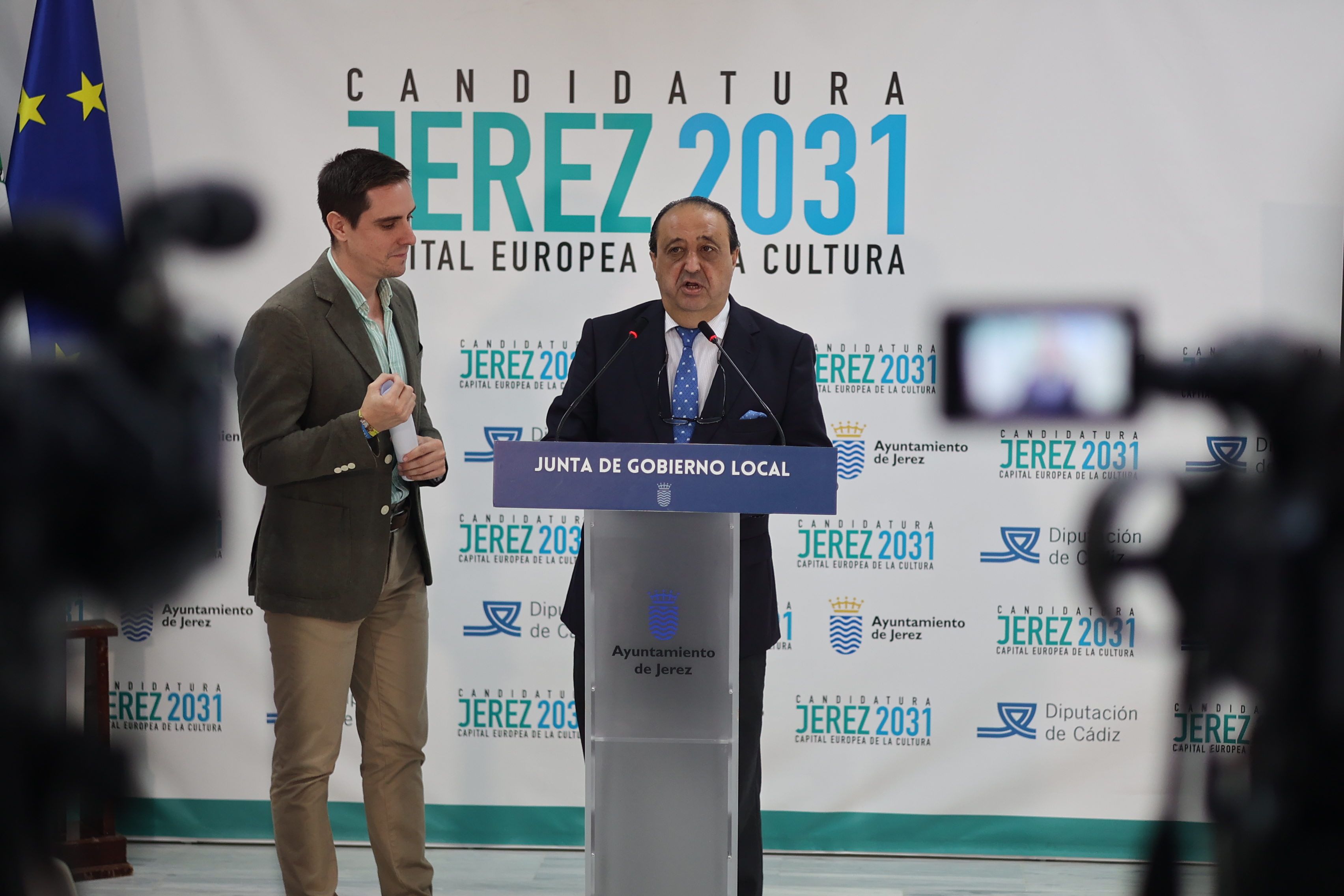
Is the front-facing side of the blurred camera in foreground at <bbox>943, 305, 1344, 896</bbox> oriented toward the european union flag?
no

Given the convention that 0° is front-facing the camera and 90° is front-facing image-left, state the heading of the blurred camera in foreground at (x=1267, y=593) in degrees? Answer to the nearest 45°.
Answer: approximately 180°

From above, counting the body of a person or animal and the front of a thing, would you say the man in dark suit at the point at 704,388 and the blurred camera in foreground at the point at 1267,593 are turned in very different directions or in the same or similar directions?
very different directions

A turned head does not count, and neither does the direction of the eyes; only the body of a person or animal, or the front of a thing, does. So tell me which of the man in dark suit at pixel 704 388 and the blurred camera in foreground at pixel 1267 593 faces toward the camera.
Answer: the man in dark suit

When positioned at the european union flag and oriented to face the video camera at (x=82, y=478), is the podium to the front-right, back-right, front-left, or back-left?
front-left

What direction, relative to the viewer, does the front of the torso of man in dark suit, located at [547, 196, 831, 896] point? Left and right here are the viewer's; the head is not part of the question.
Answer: facing the viewer

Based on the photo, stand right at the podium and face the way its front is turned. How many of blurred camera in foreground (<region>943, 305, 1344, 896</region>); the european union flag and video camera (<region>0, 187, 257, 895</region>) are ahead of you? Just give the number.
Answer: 2

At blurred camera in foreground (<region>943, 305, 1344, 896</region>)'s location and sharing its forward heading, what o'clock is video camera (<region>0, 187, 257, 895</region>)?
The video camera is roughly at 8 o'clock from the blurred camera in foreground.

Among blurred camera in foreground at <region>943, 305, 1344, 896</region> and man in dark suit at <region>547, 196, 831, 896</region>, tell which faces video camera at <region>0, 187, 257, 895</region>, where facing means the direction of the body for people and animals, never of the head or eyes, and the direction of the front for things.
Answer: the man in dark suit

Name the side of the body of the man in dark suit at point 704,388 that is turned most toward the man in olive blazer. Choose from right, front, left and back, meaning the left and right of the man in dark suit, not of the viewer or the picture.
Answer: right

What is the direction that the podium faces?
toward the camera

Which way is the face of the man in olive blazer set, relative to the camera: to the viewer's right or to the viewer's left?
to the viewer's right

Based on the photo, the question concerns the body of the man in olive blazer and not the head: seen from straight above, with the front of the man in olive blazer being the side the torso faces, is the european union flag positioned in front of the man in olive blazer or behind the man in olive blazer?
behind

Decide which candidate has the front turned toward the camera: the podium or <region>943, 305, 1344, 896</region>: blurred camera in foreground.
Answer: the podium

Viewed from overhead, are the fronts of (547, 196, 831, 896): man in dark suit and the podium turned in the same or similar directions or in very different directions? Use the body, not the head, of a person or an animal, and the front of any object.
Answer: same or similar directions

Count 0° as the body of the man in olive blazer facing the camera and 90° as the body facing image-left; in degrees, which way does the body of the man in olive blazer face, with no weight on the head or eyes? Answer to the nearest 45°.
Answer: approximately 315°

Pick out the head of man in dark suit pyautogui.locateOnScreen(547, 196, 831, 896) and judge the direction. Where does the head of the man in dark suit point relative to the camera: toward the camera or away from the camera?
toward the camera

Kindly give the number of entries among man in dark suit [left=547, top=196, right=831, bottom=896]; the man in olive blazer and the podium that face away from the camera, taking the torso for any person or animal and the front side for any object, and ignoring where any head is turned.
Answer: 0
